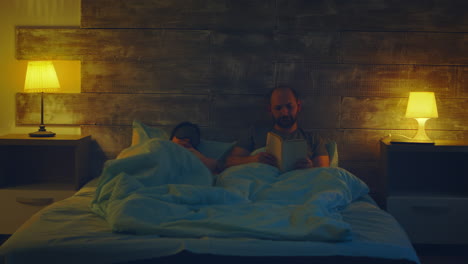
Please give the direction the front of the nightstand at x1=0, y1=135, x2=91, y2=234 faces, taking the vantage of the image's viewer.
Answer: facing the viewer

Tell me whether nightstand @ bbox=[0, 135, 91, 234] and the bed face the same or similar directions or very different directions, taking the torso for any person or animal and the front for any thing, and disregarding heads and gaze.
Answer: same or similar directions

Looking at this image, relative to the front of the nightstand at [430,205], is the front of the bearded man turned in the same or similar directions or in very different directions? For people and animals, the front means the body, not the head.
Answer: same or similar directions

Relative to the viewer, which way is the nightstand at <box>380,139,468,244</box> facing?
toward the camera

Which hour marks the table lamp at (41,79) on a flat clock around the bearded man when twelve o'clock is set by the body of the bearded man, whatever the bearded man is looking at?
The table lamp is roughly at 3 o'clock from the bearded man.

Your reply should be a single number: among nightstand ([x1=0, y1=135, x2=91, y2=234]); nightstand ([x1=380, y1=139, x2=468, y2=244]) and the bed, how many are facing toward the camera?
3

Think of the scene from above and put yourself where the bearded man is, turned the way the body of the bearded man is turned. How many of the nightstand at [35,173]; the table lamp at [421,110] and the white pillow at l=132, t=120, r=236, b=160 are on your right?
2

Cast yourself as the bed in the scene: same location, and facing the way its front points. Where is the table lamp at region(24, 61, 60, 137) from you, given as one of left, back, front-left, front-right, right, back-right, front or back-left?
back-right

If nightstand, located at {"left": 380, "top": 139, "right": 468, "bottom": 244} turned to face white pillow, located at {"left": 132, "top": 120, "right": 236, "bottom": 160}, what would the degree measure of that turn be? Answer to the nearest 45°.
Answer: approximately 90° to its right

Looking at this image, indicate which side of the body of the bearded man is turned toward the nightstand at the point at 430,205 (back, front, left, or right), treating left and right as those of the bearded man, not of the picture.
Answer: left

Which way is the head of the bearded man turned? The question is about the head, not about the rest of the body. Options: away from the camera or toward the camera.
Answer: toward the camera

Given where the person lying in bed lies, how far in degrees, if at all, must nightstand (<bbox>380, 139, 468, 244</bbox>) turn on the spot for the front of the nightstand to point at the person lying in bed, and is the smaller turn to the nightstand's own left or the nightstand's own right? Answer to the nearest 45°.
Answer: approximately 90° to the nightstand's own right

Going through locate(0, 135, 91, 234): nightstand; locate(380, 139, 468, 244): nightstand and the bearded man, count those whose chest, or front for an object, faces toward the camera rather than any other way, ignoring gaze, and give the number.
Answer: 3
